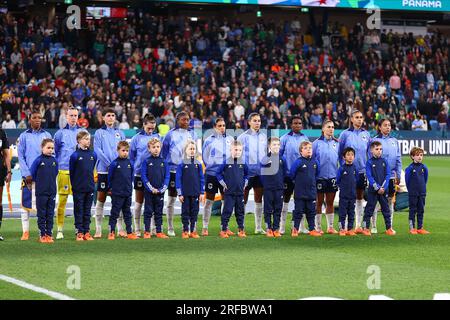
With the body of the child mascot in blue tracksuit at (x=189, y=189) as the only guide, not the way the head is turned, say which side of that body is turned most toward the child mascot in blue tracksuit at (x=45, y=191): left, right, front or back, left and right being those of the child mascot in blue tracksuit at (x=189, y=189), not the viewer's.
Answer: right

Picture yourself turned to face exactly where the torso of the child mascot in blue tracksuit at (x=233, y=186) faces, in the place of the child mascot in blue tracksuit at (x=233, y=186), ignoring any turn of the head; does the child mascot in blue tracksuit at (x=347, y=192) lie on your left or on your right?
on your left

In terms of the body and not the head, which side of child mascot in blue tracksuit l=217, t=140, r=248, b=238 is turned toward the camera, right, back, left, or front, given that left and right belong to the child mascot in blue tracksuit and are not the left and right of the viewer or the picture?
front

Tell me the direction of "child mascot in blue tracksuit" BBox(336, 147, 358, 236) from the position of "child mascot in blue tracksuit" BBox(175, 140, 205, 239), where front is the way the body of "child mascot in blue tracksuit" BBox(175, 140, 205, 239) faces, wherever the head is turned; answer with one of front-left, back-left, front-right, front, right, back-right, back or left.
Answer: left

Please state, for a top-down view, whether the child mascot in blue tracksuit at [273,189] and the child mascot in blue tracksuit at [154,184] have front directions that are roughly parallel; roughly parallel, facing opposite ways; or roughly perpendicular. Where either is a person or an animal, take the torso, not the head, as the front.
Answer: roughly parallel

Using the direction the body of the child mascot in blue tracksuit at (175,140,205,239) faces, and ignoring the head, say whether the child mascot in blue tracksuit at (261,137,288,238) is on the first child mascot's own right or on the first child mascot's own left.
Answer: on the first child mascot's own left

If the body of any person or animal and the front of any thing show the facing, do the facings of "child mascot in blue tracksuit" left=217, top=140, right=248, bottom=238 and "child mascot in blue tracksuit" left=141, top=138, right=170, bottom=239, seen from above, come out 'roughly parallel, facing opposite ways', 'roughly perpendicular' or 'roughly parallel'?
roughly parallel

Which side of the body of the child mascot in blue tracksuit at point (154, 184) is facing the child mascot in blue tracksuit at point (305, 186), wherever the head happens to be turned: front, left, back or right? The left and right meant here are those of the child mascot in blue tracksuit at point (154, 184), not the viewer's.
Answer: left

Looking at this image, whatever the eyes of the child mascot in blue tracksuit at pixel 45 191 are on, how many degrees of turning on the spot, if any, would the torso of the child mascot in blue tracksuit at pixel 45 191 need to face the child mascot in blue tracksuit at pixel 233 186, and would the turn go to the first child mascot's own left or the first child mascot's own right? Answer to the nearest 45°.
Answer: approximately 45° to the first child mascot's own left

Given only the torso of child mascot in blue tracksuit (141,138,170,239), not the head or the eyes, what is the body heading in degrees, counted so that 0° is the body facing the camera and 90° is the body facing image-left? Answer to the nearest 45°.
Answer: approximately 0°

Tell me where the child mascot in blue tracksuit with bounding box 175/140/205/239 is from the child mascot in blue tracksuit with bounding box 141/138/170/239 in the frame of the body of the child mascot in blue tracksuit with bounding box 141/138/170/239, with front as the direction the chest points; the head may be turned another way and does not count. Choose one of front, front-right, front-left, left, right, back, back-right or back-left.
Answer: left

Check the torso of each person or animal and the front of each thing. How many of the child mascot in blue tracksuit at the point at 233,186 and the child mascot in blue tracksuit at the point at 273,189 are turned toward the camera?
2

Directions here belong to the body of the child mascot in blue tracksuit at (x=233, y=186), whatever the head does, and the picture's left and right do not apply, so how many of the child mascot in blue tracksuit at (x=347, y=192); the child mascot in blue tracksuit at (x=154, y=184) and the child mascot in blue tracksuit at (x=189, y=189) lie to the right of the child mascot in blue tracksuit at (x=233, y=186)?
2

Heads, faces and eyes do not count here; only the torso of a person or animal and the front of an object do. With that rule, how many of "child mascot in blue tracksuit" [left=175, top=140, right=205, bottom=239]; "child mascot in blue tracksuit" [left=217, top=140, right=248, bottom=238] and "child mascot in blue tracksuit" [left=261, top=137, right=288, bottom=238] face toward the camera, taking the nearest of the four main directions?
3

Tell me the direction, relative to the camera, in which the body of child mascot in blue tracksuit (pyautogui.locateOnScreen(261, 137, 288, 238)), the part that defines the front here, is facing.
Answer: toward the camera

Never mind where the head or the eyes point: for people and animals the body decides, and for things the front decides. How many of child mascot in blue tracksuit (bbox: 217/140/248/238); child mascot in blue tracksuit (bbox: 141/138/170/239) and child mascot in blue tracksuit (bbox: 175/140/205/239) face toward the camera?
3
